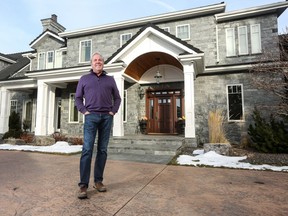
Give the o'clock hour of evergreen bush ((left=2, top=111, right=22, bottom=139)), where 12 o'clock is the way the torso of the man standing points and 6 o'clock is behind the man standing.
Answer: The evergreen bush is roughly at 5 o'clock from the man standing.

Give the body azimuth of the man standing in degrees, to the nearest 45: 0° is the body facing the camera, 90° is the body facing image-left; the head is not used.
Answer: approximately 0°

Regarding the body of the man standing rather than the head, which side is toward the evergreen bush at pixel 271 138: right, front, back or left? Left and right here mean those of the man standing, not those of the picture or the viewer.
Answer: left
